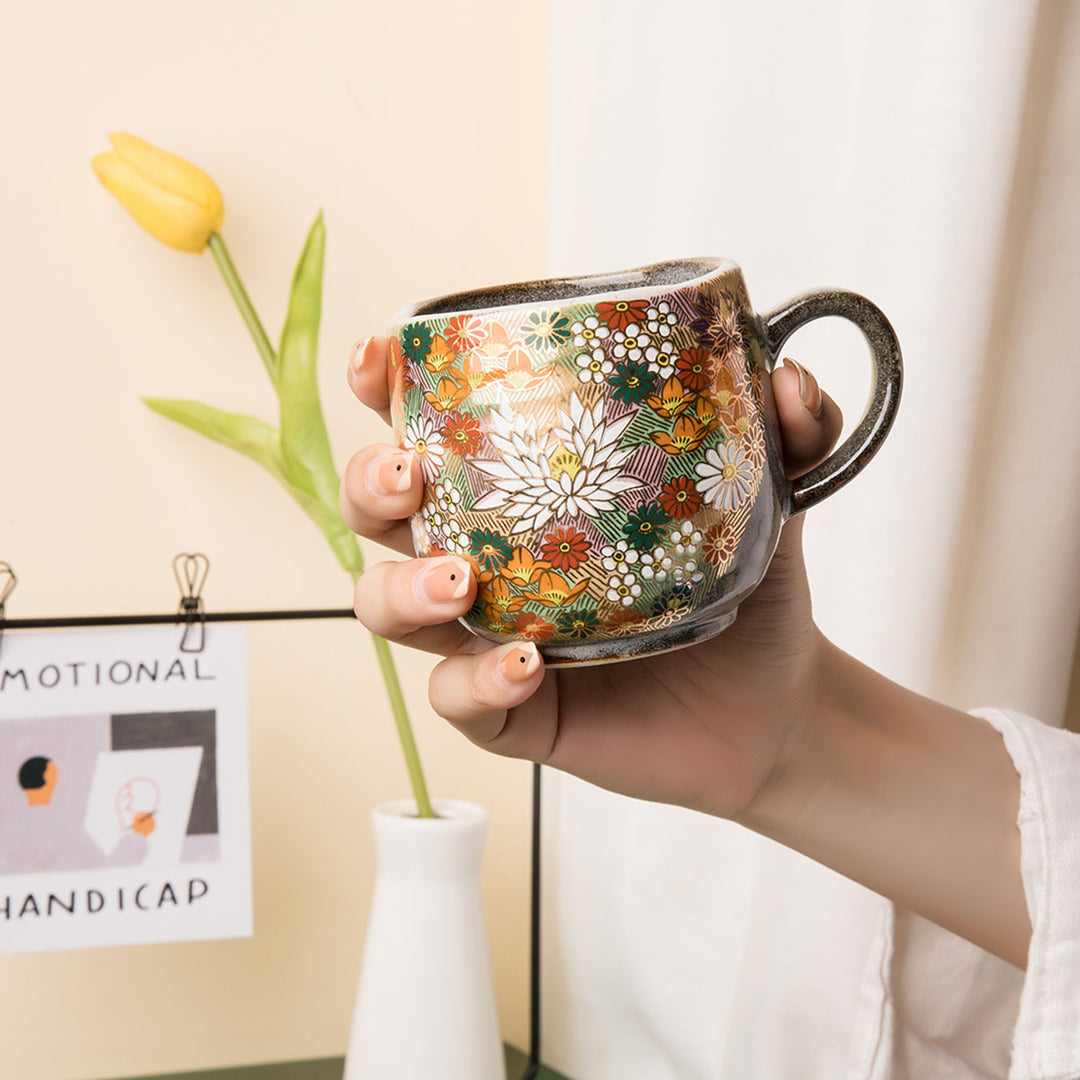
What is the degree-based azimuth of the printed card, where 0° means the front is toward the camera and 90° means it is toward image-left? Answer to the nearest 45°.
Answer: approximately 0°
